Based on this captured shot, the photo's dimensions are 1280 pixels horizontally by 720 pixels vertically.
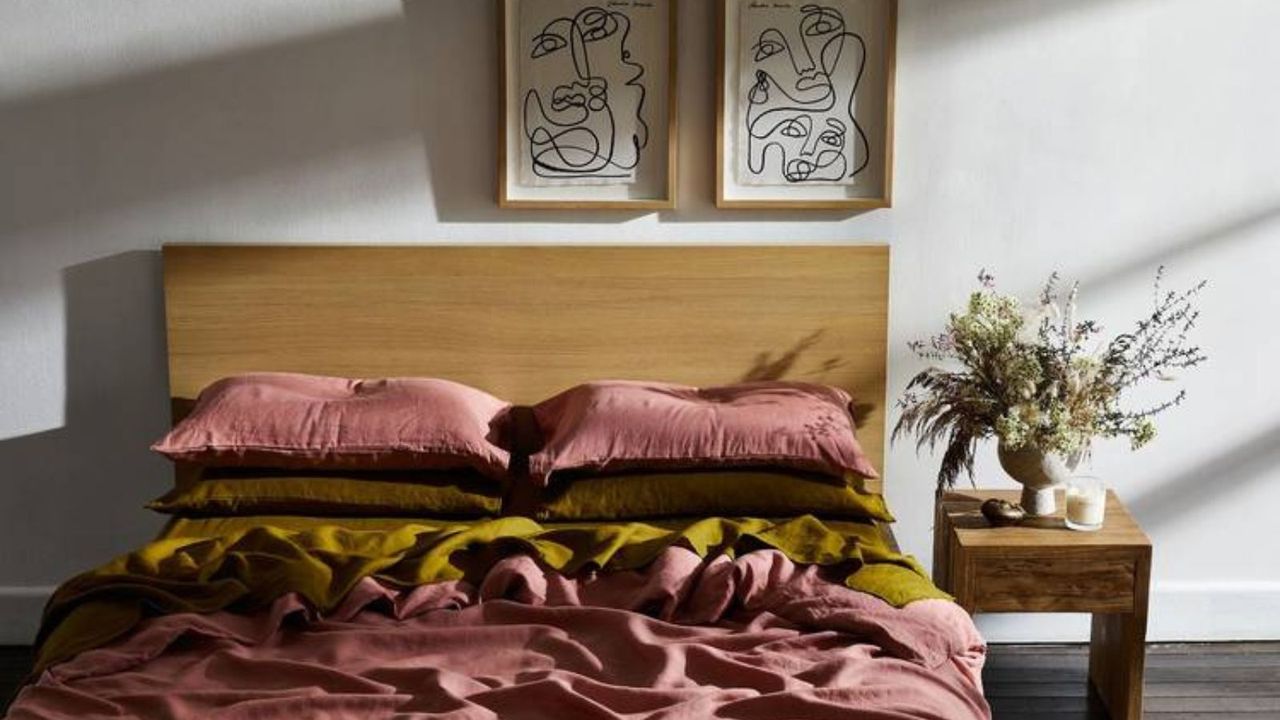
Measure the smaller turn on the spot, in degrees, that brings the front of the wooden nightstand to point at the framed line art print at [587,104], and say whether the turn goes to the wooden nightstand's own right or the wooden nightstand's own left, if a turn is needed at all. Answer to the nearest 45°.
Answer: approximately 90° to the wooden nightstand's own right

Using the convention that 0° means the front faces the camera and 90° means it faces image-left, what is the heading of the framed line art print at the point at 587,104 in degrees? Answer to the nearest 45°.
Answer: approximately 0°

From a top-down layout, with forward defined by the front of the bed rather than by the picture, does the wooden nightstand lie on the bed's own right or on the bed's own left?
on the bed's own left

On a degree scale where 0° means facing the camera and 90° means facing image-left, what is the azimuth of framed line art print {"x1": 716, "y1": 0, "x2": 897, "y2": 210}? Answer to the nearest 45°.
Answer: approximately 0°

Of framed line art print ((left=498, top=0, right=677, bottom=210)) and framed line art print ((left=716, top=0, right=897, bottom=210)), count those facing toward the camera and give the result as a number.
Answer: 2
